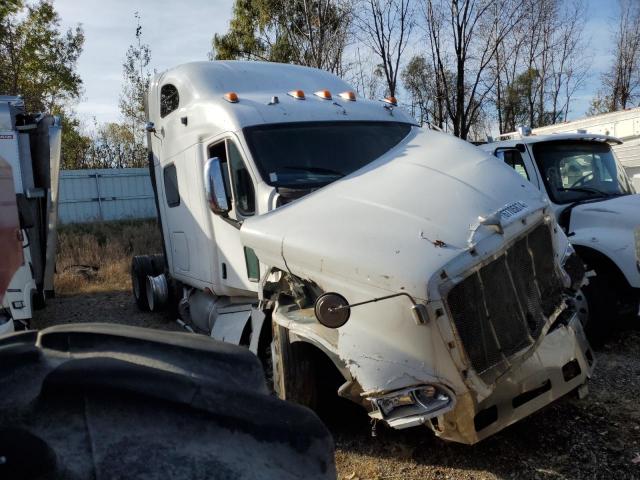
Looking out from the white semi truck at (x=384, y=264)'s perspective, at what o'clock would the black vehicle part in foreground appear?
The black vehicle part in foreground is roughly at 2 o'clock from the white semi truck.

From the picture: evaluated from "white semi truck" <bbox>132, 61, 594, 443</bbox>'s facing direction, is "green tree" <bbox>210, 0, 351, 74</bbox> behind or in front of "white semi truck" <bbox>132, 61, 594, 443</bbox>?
behind

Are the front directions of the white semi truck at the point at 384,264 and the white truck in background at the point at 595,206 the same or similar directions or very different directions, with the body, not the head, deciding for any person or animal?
same or similar directions

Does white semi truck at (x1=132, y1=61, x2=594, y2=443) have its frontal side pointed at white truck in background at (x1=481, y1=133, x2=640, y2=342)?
no

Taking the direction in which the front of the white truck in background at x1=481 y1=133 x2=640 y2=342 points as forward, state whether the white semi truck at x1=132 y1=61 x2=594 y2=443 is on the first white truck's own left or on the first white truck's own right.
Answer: on the first white truck's own right

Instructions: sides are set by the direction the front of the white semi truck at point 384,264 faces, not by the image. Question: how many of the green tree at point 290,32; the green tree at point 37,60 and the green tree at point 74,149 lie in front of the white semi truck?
0

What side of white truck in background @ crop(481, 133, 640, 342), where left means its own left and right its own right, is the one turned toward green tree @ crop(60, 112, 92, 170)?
back

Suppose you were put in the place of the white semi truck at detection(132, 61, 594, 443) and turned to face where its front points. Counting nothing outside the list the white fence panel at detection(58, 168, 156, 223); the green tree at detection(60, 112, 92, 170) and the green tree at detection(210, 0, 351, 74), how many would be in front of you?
0

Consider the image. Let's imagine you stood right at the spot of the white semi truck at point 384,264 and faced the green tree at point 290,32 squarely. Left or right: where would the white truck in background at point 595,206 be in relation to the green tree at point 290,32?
right

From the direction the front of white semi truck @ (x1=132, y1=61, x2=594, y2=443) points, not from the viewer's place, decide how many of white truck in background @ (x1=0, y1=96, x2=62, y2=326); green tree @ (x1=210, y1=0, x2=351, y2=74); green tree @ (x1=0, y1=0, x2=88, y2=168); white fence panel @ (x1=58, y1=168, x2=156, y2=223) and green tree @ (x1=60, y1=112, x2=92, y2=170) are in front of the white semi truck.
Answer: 0

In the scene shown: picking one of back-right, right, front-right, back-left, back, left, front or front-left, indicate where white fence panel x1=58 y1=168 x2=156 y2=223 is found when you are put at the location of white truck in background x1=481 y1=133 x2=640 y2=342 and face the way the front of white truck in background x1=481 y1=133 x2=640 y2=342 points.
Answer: back

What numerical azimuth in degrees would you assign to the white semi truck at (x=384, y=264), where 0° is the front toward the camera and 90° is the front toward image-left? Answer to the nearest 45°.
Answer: approximately 315°

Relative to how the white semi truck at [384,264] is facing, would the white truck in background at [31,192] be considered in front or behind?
behind

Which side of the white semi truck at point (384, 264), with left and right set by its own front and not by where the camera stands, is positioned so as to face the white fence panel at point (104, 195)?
back

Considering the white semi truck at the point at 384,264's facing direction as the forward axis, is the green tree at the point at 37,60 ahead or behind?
behind

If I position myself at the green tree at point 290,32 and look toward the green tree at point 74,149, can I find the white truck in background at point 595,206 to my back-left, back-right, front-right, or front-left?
back-left

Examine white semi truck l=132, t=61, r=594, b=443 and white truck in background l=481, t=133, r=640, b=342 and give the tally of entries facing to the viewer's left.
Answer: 0

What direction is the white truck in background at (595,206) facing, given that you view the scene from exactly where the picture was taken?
facing the viewer and to the right of the viewer
